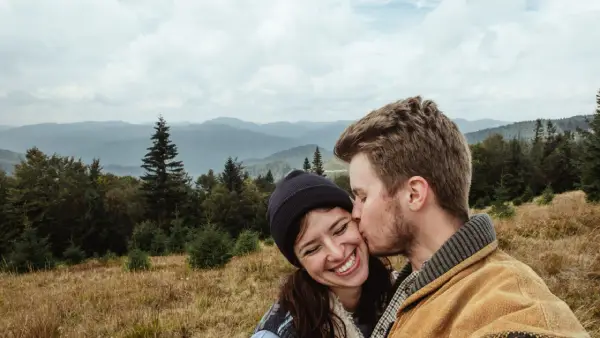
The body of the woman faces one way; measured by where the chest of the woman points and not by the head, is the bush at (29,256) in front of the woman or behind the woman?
behind

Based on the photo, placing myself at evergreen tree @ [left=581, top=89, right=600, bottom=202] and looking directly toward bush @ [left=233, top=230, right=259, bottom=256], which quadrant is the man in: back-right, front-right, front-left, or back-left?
front-left

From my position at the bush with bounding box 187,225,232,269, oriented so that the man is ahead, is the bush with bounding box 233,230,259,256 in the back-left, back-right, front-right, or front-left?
back-left

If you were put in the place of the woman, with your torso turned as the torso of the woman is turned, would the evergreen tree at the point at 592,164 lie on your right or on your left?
on your left

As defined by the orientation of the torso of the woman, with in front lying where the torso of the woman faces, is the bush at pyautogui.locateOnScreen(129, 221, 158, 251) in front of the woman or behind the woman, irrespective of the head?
behind

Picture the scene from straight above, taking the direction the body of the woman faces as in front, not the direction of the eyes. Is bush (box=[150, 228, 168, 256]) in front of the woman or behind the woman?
behind

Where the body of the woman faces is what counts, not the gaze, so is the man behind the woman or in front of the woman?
in front

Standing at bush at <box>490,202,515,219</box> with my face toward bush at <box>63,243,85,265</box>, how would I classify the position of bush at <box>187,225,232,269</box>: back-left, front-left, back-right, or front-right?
front-left

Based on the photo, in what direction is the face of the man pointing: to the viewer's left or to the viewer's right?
to the viewer's left

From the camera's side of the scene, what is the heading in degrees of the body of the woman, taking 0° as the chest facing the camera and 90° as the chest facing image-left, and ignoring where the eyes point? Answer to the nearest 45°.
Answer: approximately 315°

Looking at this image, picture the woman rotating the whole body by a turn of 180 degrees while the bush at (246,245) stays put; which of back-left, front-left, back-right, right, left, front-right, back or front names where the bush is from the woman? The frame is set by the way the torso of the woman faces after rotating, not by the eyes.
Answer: front-right

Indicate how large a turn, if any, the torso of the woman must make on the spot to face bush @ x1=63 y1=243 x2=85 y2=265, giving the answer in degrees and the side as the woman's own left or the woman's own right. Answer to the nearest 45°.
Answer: approximately 180°

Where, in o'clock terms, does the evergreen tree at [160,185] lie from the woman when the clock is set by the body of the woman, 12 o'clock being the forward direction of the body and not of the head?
The evergreen tree is roughly at 7 o'clock from the woman.

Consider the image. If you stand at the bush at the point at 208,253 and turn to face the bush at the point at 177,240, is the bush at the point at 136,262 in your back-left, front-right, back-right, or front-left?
front-left

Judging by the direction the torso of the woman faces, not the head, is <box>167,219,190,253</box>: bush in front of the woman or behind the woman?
behind

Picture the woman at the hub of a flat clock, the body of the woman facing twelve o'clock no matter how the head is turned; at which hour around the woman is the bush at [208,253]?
The bush is roughly at 7 o'clock from the woman.
